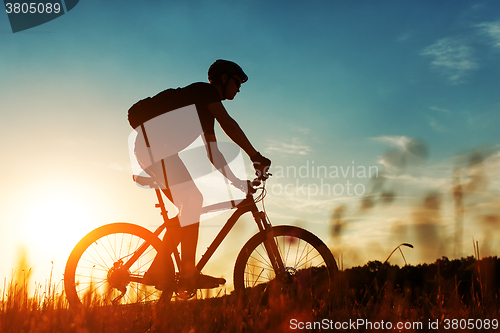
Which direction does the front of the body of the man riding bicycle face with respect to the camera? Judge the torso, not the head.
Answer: to the viewer's right

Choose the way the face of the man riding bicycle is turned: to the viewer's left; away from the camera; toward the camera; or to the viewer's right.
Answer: to the viewer's right
